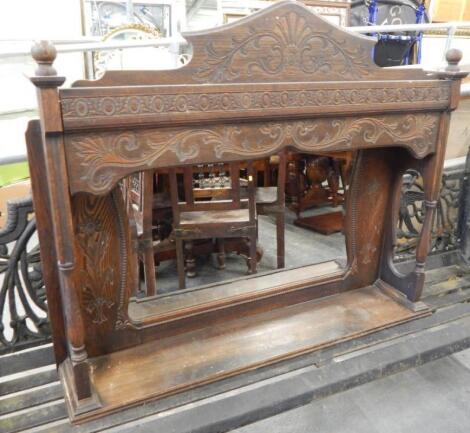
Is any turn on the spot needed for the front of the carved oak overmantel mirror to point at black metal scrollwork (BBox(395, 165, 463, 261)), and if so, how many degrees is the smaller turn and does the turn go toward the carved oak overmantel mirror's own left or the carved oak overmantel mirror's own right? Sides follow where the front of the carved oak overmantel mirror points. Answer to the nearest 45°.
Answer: approximately 90° to the carved oak overmantel mirror's own left

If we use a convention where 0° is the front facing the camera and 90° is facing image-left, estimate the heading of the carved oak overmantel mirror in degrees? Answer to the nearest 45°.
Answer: approximately 315°
